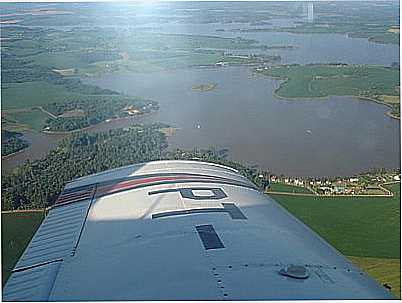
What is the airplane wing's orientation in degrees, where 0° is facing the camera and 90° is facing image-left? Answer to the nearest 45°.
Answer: approximately 270°

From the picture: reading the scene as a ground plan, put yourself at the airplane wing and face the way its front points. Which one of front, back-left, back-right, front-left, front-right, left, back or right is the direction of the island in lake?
left
